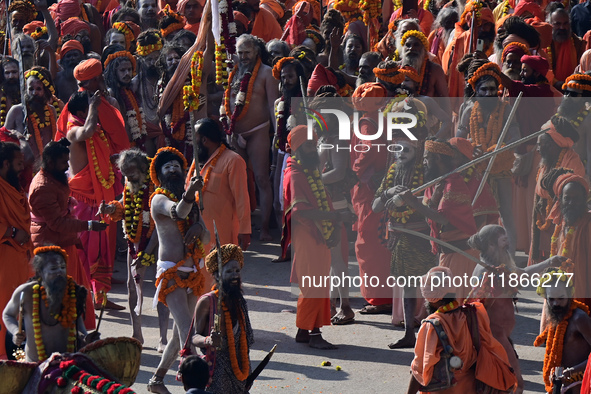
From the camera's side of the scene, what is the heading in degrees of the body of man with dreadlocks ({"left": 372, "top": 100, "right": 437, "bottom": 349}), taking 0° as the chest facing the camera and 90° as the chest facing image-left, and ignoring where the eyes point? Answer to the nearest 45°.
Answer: approximately 45°

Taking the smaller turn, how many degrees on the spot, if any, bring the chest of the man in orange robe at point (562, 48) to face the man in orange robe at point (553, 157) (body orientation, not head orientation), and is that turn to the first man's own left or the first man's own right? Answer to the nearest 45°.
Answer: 0° — they already face them

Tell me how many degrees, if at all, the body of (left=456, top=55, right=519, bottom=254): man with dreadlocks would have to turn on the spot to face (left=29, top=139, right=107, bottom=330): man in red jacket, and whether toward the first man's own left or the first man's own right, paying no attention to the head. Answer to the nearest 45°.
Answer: approximately 45° to the first man's own right

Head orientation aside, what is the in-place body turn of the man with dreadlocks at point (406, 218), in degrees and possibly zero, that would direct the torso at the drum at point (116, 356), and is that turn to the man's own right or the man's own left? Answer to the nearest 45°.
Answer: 0° — they already face it

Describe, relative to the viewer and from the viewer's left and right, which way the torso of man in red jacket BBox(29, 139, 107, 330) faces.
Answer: facing to the right of the viewer

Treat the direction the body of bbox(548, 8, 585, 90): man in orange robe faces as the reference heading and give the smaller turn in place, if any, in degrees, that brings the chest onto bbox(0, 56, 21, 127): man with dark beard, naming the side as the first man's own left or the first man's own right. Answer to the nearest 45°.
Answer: approximately 90° to the first man's own right

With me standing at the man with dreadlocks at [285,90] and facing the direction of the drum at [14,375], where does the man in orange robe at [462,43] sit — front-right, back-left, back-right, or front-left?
back-left

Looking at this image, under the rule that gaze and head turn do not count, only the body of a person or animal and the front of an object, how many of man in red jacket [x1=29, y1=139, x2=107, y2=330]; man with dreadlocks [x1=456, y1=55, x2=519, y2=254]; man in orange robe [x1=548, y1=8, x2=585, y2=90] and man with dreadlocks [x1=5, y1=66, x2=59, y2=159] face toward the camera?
3

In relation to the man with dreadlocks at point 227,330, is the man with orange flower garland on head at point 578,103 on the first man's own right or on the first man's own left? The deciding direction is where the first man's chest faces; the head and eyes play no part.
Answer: on the first man's own left
